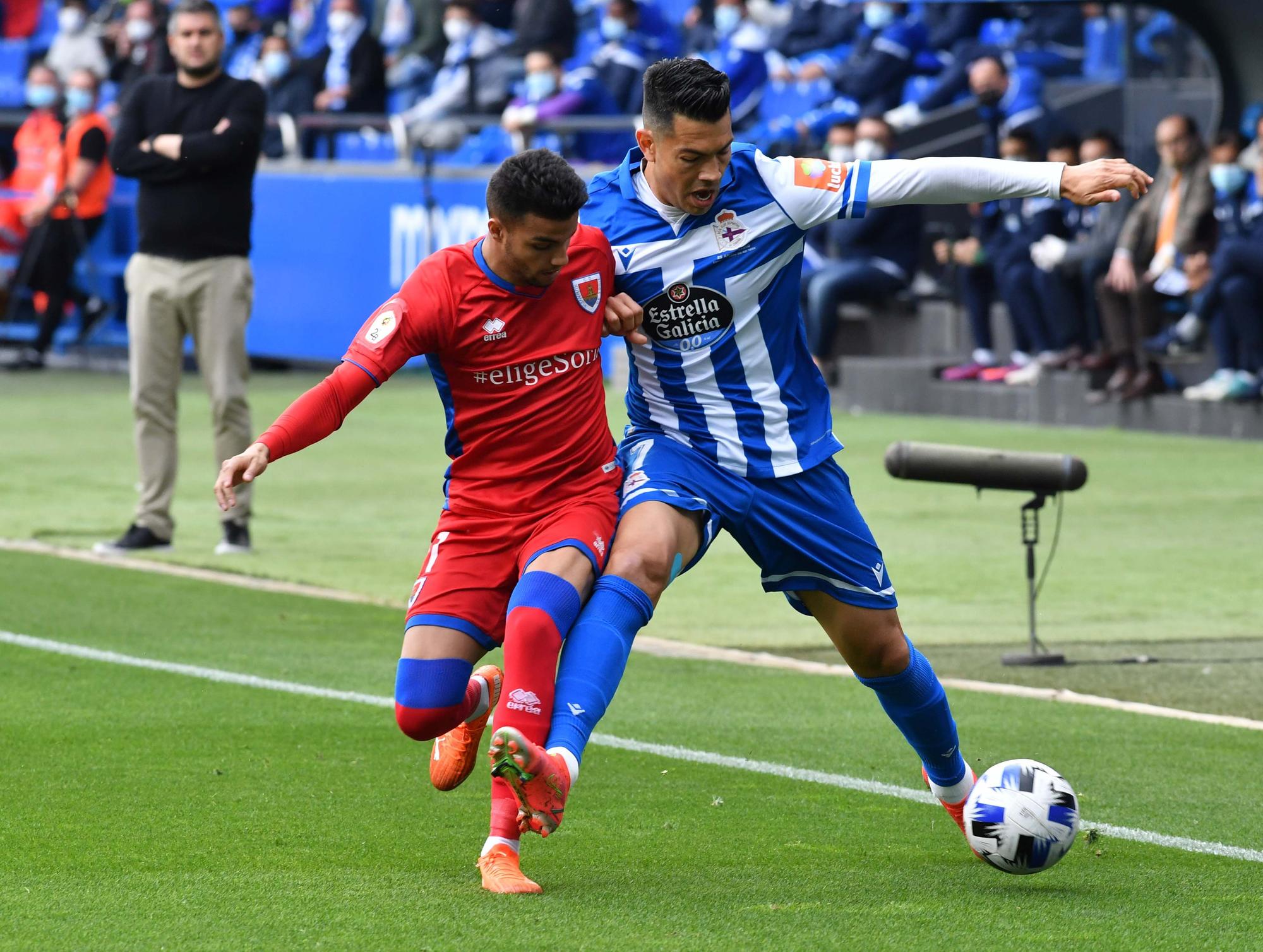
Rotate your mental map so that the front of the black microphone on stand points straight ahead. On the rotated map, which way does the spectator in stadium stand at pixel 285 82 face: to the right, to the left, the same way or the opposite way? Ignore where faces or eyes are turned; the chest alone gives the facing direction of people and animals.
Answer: to the left

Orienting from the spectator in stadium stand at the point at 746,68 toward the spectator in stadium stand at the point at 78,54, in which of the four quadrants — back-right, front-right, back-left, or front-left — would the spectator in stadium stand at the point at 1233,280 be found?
back-left

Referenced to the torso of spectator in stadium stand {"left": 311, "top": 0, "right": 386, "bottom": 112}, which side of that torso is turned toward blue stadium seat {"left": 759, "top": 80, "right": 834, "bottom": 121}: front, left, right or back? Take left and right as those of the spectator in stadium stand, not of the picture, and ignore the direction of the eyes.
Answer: left

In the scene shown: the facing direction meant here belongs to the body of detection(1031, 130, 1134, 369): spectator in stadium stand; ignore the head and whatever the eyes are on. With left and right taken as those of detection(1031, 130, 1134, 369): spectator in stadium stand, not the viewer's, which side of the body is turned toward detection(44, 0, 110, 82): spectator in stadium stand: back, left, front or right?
right

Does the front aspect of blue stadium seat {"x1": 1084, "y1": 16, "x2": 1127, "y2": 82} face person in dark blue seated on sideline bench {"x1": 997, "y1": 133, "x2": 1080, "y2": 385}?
yes

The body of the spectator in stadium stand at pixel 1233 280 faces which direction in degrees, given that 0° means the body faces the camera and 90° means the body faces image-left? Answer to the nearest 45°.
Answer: approximately 45°

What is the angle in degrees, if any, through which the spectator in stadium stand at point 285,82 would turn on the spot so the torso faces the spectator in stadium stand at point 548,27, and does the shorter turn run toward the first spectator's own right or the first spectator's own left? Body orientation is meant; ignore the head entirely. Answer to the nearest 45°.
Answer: approximately 90° to the first spectator's own left

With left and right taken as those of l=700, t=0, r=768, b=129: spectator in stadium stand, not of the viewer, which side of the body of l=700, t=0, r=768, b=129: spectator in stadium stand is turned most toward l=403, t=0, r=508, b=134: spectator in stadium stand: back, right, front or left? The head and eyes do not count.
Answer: right

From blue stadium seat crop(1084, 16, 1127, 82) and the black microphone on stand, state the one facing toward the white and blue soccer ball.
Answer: the blue stadium seat
